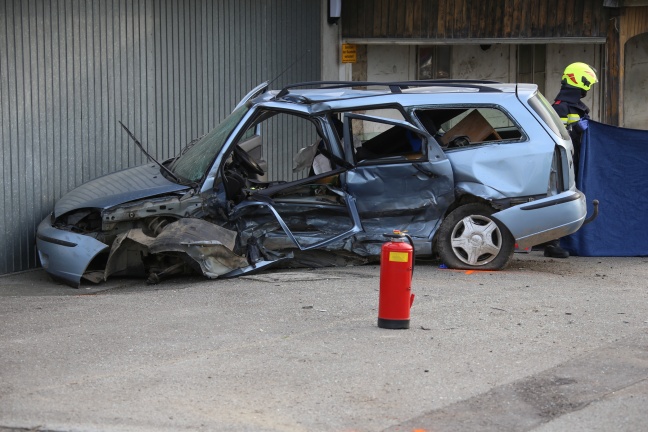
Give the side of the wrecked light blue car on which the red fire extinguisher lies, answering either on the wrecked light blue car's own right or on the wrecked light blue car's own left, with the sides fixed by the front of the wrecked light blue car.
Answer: on the wrecked light blue car's own left

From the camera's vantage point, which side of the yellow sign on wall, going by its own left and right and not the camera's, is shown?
front

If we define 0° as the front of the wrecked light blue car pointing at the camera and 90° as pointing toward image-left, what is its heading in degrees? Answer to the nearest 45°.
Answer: approximately 90°

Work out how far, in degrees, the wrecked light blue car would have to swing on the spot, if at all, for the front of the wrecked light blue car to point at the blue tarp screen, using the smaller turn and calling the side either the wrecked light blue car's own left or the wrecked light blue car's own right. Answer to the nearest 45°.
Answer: approximately 135° to the wrecked light blue car's own right

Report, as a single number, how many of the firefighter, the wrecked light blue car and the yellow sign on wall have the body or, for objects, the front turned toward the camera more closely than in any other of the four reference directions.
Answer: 1

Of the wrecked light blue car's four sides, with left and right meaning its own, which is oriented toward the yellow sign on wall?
right

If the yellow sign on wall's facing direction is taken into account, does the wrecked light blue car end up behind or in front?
in front

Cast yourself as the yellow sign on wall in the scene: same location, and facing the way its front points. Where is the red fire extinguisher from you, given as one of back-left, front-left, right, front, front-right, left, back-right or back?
front

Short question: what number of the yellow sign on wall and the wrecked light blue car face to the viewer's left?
1
